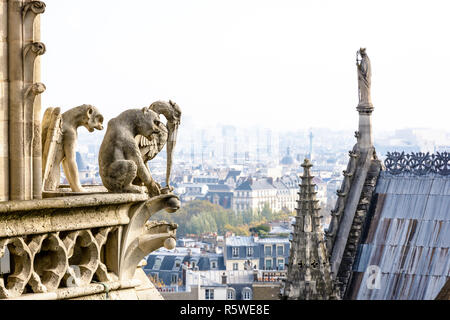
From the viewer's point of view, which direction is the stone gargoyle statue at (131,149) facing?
to the viewer's right

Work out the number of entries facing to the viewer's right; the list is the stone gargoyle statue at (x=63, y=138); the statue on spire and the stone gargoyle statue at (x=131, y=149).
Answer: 2

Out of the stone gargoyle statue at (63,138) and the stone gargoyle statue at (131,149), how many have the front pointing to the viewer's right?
2

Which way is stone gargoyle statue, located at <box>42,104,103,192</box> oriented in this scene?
to the viewer's right

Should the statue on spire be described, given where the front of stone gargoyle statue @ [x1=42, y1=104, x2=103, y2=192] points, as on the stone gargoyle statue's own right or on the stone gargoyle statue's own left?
on the stone gargoyle statue's own left

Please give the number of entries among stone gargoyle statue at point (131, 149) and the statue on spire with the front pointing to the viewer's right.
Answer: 1
